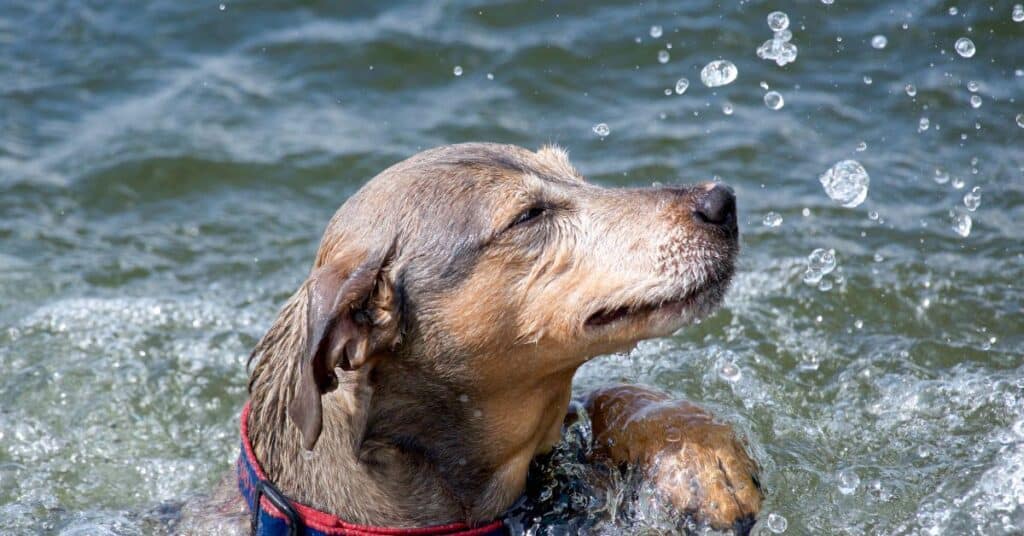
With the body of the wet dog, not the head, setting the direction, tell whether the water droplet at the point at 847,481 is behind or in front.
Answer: in front

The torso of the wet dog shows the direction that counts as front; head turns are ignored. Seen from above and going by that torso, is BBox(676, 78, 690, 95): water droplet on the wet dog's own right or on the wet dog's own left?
on the wet dog's own left

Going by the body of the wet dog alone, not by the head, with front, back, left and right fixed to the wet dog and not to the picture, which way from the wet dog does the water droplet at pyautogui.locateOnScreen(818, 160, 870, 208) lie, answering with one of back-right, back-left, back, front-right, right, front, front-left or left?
front-left

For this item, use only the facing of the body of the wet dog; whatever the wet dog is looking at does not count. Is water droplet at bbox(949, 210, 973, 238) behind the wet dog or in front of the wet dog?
in front

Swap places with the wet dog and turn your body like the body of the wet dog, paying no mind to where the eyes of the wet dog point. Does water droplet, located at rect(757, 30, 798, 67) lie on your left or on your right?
on your left

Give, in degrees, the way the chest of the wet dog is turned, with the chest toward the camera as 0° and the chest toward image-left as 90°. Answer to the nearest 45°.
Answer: approximately 270°

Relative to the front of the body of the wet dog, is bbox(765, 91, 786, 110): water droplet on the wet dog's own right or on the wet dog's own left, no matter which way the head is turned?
on the wet dog's own left

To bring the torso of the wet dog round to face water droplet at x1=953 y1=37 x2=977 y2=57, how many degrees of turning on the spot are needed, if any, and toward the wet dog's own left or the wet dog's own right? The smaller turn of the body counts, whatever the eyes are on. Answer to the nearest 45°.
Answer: approximately 45° to the wet dog's own left

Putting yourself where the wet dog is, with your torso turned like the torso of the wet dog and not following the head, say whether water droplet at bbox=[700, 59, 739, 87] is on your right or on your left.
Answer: on your left

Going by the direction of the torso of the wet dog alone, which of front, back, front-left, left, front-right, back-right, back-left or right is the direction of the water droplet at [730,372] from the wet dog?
front-left

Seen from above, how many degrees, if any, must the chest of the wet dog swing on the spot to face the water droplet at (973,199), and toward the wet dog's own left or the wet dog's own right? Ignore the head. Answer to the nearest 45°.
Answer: approximately 45° to the wet dog's own left

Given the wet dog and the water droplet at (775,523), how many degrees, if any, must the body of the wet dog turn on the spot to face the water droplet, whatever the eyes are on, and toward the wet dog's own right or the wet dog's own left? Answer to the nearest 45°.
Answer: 0° — it already faces it

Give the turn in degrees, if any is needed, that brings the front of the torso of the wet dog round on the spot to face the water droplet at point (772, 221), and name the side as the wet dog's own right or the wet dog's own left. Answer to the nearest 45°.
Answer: approximately 45° to the wet dog's own left
